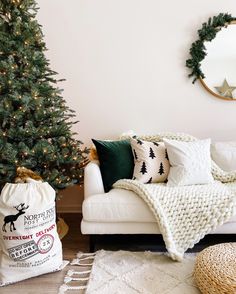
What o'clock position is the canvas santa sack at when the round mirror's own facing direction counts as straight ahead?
The canvas santa sack is roughly at 1 o'clock from the round mirror.

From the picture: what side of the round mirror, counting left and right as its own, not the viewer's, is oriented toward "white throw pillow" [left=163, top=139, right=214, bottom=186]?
front

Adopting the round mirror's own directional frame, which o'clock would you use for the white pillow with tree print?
The white pillow with tree print is roughly at 1 o'clock from the round mirror.

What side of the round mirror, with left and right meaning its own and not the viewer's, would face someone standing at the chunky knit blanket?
front

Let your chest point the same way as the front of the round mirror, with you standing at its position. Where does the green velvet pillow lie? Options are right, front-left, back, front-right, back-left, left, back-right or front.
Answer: front-right

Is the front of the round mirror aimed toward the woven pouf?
yes

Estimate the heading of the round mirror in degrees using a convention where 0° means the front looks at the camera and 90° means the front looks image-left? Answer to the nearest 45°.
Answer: approximately 0°

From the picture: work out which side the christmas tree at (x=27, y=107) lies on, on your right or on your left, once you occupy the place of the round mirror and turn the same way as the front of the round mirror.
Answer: on your right

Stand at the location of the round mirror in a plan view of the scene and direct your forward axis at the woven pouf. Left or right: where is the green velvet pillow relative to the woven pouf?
right
